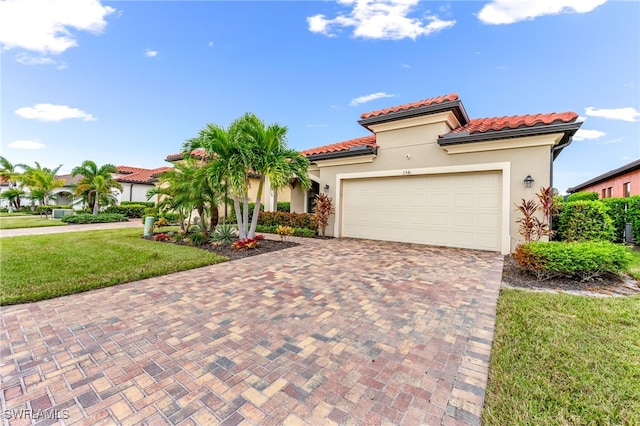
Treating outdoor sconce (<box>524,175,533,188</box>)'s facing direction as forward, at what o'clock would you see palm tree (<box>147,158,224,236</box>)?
The palm tree is roughly at 2 o'clock from the outdoor sconce.

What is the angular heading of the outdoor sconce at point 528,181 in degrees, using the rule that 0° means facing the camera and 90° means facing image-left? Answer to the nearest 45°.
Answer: approximately 0°

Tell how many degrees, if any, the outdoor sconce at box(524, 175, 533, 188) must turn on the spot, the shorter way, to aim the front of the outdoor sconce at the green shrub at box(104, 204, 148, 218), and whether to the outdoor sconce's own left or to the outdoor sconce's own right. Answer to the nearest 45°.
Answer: approximately 90° to the outdoor sconce's own right

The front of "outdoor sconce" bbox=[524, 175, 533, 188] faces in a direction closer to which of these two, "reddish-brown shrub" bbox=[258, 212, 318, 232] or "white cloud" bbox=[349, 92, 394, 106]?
the reddish-brown shrub

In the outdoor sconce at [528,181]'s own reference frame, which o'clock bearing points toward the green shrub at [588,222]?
The green shrub is roughly at 9 o'clock from the outdoor sconce.

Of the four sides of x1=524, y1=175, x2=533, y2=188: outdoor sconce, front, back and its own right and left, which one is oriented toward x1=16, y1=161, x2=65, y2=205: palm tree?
right

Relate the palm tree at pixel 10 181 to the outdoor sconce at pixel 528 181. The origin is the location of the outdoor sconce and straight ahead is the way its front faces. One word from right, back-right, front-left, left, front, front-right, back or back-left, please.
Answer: right

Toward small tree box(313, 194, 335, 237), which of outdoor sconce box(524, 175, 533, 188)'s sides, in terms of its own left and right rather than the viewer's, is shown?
right

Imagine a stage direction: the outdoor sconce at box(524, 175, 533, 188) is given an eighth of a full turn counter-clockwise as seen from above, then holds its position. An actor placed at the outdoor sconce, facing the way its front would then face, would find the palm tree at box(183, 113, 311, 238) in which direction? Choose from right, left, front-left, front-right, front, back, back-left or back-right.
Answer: right

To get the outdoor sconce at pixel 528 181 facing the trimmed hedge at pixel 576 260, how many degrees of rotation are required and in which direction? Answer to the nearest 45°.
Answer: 0° — it already faces it

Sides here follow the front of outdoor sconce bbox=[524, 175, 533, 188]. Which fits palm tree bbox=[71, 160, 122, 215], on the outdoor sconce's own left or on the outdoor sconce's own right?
on the outdoor sconce's own right

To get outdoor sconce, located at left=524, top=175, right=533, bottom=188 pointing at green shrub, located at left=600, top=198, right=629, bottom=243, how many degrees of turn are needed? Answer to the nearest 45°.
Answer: approximately 135° to its left

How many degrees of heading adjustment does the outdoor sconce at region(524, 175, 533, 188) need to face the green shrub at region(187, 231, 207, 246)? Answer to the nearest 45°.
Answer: approximately 45° to its right

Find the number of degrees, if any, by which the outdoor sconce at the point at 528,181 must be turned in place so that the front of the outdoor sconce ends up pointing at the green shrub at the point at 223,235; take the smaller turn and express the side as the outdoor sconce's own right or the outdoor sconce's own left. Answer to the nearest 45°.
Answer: approximately 45° to the outdoor sconce's own right

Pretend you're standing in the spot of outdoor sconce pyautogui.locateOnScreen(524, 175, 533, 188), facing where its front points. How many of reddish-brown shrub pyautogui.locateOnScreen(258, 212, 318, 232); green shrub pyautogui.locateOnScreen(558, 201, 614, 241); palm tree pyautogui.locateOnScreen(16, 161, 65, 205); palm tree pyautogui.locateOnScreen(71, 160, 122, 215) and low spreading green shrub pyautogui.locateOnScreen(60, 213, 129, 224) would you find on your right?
4
